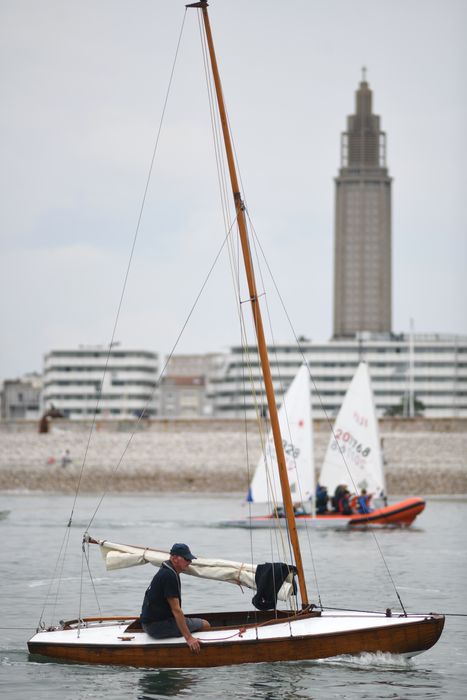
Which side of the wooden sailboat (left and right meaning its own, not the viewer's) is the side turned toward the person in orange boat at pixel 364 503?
left

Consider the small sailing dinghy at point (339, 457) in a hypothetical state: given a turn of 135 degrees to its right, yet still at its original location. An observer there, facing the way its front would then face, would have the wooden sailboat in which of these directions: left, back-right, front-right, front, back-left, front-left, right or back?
front-left

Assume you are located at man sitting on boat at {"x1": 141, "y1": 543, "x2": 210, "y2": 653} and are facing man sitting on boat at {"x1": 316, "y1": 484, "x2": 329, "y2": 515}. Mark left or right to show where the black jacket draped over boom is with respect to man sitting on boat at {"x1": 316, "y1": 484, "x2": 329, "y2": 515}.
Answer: right

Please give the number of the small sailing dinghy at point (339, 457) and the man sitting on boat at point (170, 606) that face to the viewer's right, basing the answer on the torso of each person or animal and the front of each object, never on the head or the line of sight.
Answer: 2

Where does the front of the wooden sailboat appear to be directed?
to the viewer's right

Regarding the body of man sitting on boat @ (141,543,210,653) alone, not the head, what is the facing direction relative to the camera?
to the viewer's right

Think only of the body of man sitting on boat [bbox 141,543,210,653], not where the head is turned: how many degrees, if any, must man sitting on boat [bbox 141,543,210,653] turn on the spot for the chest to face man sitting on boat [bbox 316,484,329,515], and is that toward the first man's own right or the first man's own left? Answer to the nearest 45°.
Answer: approximately 90° to the first man's own left

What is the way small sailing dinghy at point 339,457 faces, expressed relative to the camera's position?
facing to the right of the viewer

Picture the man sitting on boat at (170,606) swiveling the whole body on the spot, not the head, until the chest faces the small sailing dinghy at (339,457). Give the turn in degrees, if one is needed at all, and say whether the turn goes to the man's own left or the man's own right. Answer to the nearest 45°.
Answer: approximately 90° to the man's own left

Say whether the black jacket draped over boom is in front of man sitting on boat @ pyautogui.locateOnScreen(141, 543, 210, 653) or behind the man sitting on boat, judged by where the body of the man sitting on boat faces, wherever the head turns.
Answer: in front

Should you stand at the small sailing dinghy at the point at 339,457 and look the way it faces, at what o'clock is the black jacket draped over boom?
The black jacket draped over boom is roughly at 3 o'clock from the small sailing dinghy.
